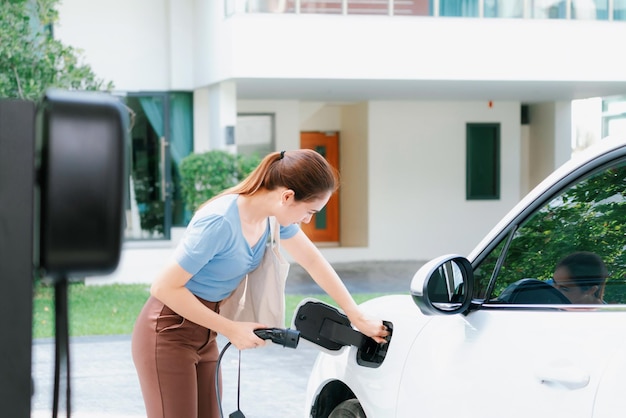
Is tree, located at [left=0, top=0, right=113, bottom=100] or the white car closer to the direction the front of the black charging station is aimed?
the white car

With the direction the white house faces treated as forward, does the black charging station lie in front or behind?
in front

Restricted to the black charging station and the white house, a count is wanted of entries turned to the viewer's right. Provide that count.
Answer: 1

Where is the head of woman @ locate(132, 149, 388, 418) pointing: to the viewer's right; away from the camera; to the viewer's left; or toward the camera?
to the viewer's right

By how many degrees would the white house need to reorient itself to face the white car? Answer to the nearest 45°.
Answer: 0° — it already faces it

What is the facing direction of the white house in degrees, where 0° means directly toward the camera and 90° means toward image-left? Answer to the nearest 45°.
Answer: approximately 0°

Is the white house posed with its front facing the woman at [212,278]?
yes

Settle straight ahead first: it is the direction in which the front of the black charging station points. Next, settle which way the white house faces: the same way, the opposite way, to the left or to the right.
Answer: to the right

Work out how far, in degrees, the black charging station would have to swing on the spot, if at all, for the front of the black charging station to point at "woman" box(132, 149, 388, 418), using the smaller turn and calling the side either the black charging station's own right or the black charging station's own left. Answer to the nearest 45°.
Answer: approximately 90° to the black charging station's own left

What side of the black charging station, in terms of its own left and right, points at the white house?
left

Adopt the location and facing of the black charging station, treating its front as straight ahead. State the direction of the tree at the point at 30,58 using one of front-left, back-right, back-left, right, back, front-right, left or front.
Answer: left
